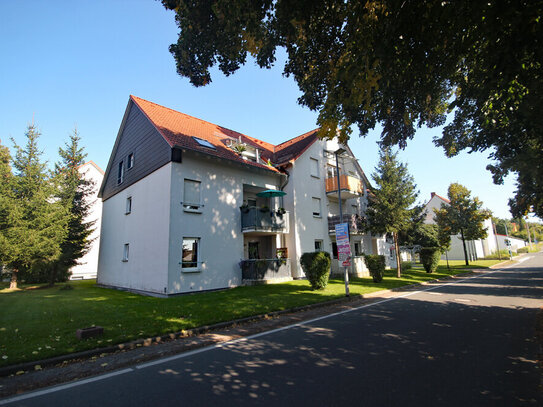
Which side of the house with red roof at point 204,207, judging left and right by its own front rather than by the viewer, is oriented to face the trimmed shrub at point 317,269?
front

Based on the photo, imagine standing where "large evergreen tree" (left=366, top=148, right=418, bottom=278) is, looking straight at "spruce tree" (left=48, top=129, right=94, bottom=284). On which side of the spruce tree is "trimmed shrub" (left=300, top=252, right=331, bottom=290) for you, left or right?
left

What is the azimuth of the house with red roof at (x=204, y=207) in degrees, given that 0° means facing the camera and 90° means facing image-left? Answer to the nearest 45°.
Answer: approximately 315°

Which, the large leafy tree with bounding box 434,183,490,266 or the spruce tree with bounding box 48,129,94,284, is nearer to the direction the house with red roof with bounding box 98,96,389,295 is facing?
the large leafy tree

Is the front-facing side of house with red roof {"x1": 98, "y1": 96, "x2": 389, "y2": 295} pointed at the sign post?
yes

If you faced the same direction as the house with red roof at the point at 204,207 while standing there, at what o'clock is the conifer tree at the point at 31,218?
The conifer tree is roughly at 5 o'clock from the house with red roof.

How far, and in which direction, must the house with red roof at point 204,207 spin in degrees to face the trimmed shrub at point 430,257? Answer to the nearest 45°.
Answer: approximately 45° to its left

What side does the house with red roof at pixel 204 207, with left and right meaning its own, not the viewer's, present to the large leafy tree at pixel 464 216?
left

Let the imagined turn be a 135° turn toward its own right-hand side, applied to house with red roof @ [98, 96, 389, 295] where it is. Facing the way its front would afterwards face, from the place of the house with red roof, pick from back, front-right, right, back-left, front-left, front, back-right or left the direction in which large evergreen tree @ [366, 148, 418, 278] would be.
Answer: back

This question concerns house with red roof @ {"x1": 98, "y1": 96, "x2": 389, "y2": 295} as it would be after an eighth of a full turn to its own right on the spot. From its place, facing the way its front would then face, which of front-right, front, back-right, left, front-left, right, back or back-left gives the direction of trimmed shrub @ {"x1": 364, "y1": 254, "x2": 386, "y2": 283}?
left

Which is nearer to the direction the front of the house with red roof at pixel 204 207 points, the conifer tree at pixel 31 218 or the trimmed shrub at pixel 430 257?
the trimmed shrub
